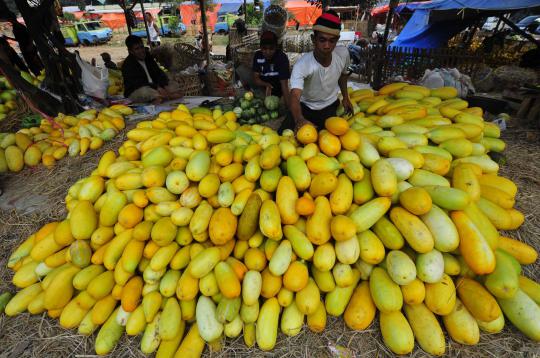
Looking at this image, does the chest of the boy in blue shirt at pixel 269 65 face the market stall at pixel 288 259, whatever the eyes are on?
yes

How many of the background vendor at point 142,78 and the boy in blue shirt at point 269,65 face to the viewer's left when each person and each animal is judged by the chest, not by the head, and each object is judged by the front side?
0

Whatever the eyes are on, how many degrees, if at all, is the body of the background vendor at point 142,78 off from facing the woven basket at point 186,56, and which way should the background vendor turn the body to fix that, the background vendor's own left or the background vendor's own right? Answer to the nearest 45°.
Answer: approximately 135° to the background vendor's own left

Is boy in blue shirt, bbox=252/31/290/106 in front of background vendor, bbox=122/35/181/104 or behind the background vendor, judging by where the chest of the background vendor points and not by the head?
in front

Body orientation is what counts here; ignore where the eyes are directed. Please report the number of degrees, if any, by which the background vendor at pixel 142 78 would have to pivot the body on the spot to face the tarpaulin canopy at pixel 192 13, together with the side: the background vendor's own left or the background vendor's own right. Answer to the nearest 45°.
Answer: approximately 135° to the background vendor's own left

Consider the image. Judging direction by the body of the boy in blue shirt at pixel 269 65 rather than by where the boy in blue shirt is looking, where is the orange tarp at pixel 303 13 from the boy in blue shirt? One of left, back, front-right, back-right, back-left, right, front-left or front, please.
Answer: back

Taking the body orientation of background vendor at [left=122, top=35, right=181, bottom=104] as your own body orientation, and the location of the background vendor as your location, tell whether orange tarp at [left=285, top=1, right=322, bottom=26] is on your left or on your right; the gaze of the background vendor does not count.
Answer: on your left

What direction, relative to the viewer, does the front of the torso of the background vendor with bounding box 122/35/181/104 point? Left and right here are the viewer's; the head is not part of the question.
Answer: facing the viewer and to the right of the viewer

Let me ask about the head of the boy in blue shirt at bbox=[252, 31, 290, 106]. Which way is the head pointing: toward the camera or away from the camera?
toward the camera

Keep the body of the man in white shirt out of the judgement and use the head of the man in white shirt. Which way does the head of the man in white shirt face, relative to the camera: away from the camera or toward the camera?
toward the camera

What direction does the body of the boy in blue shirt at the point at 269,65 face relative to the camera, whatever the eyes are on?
toward the camera

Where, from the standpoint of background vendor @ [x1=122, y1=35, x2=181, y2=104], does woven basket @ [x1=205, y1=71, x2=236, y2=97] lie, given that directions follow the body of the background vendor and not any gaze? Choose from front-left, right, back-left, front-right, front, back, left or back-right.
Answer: left

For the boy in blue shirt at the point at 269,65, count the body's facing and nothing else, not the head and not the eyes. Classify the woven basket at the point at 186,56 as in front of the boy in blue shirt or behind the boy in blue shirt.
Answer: behind

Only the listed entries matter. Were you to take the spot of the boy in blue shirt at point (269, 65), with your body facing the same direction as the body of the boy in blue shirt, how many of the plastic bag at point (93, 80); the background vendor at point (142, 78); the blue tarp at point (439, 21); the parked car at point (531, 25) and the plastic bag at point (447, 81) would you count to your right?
2
